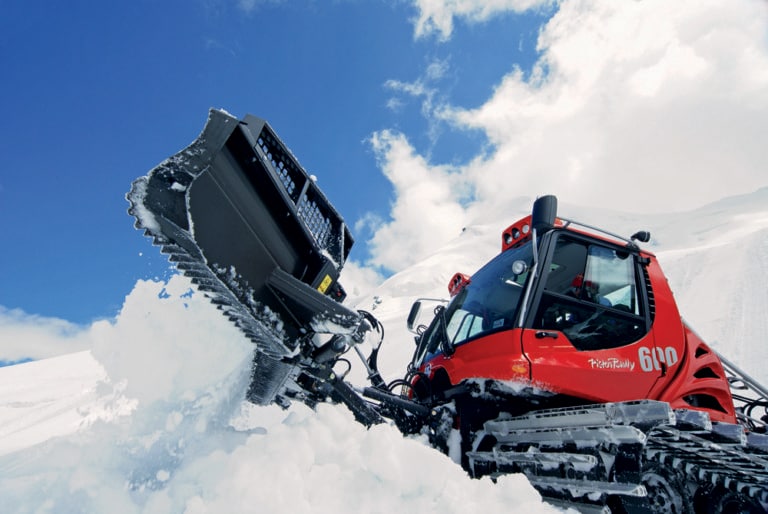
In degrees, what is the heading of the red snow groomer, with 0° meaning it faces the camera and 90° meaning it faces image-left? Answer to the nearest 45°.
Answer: approximately 45°
